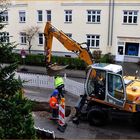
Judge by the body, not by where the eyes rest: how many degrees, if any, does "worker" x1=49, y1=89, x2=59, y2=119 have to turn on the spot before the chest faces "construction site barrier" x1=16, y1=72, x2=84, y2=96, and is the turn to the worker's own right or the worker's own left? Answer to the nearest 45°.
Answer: approximately 90° to the worker's own left

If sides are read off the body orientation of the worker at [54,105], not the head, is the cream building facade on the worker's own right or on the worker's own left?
on the worker's own left

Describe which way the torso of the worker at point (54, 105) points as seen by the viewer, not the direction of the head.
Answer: to the viewer's right

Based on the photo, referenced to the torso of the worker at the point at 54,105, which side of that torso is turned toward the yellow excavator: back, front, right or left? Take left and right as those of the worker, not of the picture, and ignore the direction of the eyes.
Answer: front

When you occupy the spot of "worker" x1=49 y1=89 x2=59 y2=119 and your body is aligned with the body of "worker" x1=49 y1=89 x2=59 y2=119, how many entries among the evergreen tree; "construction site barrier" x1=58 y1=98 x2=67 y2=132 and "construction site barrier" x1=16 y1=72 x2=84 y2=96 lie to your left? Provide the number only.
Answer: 1

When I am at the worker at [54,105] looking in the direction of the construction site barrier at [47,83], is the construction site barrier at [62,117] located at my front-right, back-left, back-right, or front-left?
back-right

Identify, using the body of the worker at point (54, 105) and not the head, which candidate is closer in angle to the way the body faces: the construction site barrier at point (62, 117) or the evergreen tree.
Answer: the construction site barrier
